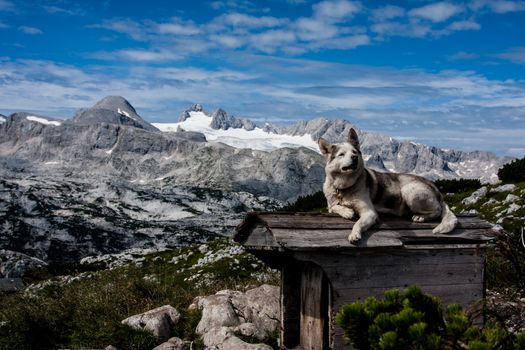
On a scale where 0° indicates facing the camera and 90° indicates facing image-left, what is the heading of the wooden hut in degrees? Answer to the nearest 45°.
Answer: approximately 45°

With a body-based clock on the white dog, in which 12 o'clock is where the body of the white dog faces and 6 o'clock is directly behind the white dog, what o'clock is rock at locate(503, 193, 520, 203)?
The rock is roughly at 5 o'clock from the white dog.

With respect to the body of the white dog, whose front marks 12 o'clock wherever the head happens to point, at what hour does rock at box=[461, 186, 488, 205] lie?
The rock is roughly at 5 o'clock from the white dog.

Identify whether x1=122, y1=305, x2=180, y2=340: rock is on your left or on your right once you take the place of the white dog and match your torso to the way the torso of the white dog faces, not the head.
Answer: on your right

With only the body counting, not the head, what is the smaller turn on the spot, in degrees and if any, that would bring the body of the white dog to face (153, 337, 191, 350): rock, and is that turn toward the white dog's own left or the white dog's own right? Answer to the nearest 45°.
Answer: approximately 45° to the white dog's own right

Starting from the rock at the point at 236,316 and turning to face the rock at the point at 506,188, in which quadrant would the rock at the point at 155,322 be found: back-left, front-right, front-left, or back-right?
back-left

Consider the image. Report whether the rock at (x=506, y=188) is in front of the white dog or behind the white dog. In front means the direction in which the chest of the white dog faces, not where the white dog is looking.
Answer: behind

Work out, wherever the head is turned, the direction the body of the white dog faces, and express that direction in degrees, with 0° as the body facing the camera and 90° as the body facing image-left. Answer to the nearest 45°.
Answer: approximately 45°
